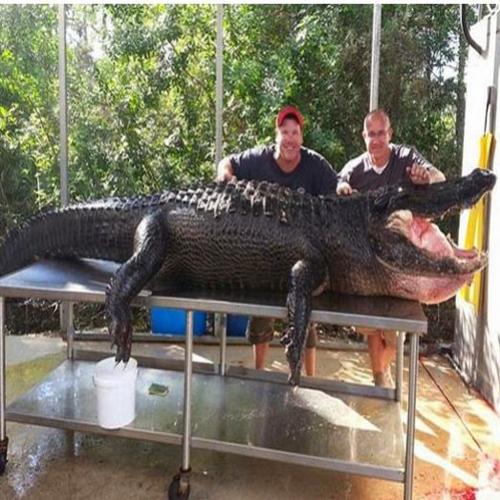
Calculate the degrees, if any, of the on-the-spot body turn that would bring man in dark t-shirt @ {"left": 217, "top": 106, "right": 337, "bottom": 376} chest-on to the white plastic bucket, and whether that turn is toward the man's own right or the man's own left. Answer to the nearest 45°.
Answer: approximately 45° to the man's own right

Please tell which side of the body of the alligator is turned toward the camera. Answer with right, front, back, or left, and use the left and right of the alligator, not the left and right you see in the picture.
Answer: right

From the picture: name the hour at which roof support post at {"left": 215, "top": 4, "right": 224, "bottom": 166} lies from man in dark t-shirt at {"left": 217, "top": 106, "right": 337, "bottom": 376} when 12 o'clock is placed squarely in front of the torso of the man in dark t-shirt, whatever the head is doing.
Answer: The roof support post is roughly at 5 o'clock from the man in dark t-shirt.

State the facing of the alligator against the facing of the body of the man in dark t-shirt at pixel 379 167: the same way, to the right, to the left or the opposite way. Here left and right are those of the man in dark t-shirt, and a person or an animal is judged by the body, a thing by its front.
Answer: to the left

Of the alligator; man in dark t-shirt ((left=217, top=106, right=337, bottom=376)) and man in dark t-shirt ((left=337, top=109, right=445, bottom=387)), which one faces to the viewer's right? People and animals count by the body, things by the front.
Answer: the alligator

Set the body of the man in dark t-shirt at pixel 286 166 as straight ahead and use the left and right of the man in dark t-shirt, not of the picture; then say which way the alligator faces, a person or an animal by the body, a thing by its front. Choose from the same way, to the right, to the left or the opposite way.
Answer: to the left

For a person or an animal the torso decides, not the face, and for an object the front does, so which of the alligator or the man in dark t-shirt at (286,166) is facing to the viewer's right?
the alligator

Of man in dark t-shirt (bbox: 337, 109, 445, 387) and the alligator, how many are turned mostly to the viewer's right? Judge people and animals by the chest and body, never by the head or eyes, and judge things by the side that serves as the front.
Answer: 1
